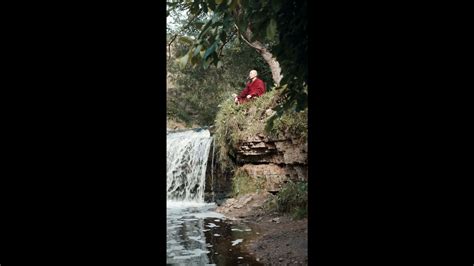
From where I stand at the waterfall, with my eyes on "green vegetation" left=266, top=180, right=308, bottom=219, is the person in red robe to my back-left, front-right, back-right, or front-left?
front-left

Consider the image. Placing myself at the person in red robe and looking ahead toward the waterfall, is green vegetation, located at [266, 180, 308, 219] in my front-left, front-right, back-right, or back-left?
back-left

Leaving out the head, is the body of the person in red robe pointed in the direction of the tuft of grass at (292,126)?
no

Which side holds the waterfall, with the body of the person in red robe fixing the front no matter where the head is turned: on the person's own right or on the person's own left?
on the person's own right

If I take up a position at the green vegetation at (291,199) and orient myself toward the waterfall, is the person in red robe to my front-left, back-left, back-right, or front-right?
front-right

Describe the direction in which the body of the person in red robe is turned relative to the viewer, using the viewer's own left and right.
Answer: facing the viewer and to the left of the viewer
